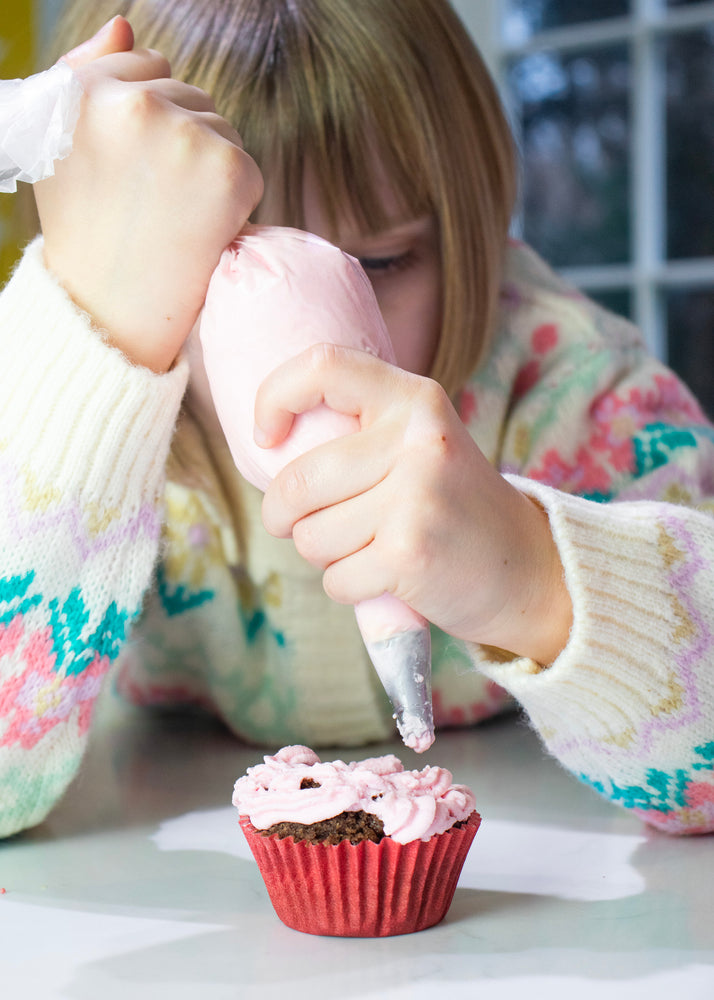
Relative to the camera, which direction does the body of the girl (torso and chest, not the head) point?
toward the camera
